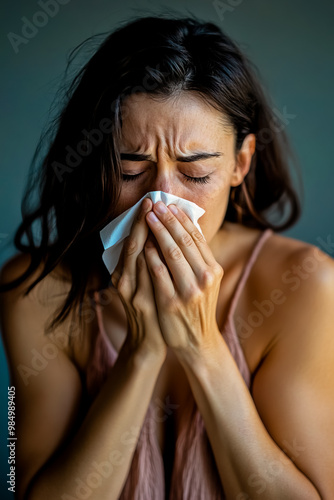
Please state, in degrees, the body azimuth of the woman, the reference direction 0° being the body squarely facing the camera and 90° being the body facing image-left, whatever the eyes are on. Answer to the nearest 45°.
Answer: approximately 0°
